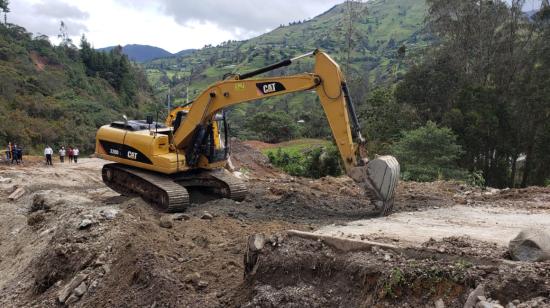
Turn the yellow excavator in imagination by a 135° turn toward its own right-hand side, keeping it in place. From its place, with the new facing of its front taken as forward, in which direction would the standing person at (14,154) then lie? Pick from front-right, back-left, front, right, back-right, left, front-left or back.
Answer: front-right

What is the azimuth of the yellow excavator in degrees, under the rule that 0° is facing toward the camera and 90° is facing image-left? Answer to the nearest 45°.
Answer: approximately 315°

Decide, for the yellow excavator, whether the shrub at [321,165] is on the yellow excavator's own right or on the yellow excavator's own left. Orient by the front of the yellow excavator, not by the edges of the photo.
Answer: on the yellow excavator's own left

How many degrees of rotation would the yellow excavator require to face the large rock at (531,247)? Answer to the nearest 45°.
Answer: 0° — it already faces it

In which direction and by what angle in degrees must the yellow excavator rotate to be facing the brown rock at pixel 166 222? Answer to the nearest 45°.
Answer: approximately 45° to its right
